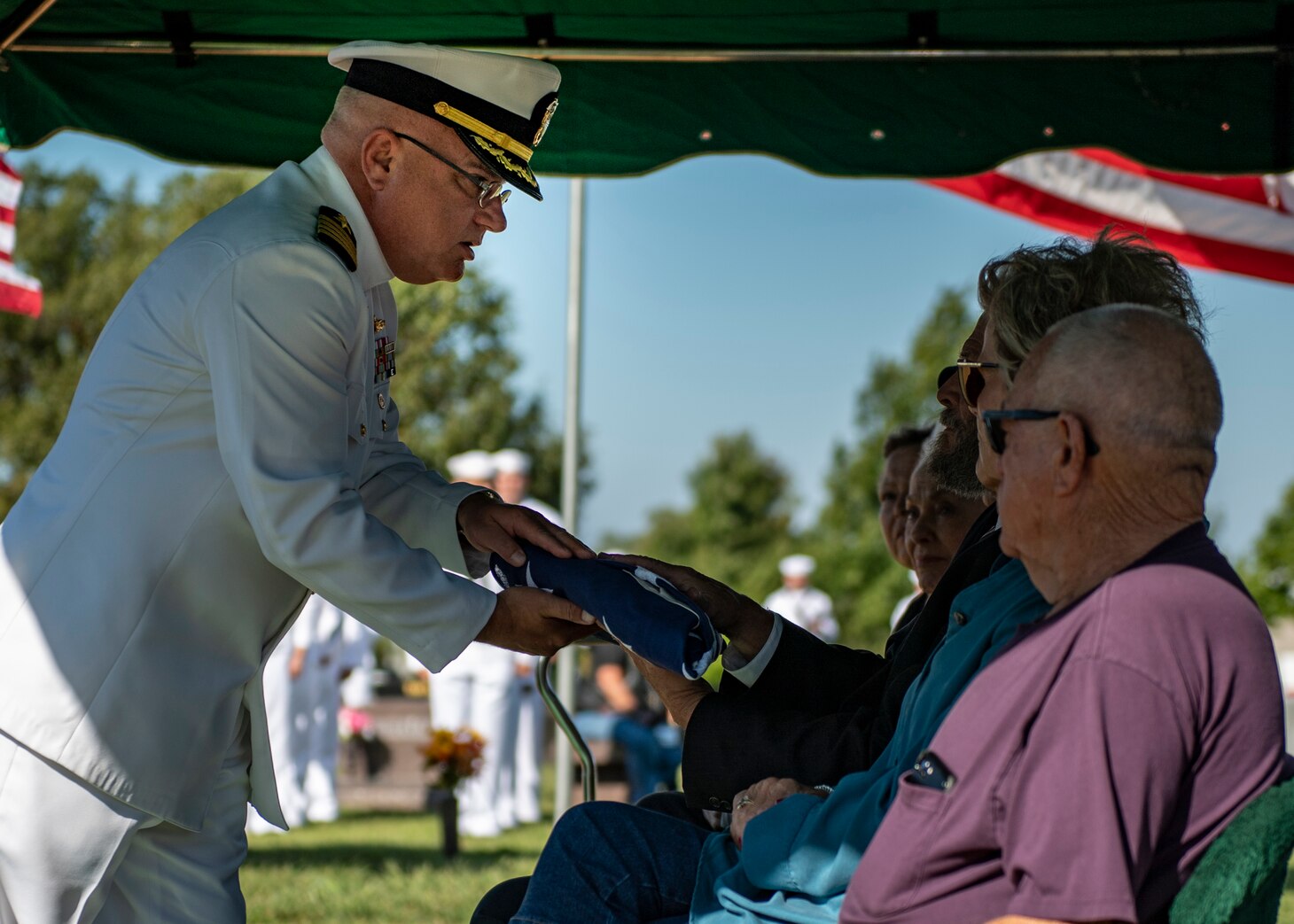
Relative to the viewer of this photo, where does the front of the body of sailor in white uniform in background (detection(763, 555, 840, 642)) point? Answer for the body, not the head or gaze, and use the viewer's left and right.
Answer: facing the viewer

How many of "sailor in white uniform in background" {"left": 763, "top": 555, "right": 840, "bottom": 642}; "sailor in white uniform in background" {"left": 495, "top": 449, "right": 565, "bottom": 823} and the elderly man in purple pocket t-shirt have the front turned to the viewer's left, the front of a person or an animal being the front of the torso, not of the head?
1

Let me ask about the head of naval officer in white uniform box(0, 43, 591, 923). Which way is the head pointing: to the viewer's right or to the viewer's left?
to the viewer's right

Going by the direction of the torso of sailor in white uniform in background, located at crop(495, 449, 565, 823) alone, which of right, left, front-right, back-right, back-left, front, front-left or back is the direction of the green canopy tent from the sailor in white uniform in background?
front

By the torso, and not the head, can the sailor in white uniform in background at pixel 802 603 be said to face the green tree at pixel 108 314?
no

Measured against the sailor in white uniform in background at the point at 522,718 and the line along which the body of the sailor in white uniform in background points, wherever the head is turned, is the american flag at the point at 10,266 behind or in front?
in front

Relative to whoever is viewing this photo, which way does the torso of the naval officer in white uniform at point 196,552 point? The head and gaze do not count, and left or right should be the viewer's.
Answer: facing to the right of the viewer

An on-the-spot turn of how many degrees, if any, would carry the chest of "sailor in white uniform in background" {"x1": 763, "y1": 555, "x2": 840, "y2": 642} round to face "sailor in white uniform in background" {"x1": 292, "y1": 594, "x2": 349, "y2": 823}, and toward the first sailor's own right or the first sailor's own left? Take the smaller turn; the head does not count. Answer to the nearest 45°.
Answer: approximately 45° to the first sailor's own right

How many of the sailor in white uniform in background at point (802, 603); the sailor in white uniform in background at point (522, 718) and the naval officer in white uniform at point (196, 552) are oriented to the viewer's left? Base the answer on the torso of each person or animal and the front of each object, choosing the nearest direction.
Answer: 0

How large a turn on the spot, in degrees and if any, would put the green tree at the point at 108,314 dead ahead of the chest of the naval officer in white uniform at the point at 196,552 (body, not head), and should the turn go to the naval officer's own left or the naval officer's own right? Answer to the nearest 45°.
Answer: approximately 90° to the naval officer's own left

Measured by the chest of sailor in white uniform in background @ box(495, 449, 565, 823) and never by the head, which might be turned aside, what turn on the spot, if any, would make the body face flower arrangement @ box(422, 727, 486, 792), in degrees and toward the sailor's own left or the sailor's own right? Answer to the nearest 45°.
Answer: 0° — they already face it

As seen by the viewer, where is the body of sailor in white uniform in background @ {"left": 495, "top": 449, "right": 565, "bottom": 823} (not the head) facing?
toward the camera

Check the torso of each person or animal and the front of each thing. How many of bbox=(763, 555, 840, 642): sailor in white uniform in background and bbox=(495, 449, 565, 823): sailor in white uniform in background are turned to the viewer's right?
0
